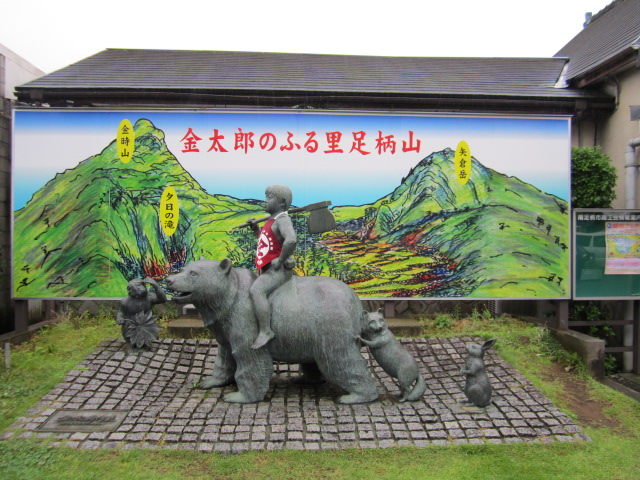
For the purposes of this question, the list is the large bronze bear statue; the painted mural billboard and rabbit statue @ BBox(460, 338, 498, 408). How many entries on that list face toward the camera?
1

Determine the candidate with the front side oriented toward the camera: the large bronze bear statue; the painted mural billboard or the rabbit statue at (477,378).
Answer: the painted mural billboard

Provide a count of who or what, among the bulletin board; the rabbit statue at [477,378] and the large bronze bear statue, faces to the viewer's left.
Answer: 2

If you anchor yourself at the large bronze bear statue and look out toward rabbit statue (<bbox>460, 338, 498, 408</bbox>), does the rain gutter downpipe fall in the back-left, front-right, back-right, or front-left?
front-left

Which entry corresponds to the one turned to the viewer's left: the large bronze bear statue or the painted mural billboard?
the large bronze bear statue

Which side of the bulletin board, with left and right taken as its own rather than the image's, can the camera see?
front

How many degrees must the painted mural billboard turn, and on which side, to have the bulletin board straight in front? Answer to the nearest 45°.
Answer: approximately 90° to its left

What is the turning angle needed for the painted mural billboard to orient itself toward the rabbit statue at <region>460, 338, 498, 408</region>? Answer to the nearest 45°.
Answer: approximately 45° to its left

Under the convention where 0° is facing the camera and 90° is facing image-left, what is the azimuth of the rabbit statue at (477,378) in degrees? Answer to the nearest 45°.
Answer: approximately 90°

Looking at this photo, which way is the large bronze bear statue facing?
to the viewer's left

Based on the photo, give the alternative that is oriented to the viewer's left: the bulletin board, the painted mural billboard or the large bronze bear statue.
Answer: the large bronze bear statue

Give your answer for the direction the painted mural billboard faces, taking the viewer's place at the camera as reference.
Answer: facing the viewer

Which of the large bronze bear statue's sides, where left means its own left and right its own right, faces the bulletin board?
back
